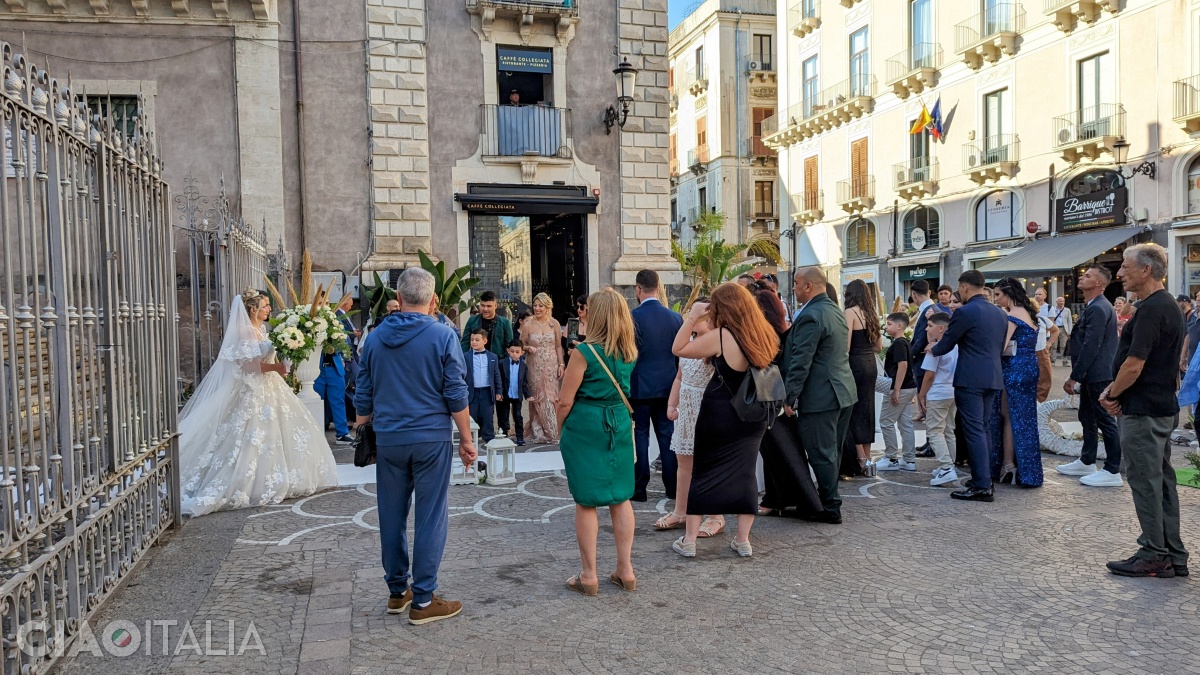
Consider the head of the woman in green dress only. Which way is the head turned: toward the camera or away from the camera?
away from the camera

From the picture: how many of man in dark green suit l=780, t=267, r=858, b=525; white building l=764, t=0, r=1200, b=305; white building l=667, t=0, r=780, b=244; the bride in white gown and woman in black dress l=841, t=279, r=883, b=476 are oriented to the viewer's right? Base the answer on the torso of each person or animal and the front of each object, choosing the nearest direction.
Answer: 1

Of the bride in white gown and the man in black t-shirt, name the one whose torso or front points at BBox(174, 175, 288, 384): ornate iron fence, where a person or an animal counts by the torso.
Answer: the man in black t-shirt

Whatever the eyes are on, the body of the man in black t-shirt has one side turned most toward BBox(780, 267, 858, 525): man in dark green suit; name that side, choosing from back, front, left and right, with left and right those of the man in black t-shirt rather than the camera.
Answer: front

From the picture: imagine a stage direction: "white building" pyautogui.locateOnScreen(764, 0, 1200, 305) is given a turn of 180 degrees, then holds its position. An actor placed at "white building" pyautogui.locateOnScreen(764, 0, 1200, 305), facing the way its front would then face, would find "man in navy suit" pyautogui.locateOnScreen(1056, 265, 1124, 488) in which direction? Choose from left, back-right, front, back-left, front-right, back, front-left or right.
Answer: back-right

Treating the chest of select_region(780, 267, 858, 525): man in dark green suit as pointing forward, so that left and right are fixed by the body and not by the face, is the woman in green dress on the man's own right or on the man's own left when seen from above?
on the man's own left

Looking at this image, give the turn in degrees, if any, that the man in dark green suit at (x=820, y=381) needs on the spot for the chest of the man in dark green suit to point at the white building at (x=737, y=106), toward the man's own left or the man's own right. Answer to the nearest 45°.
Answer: approximately 90° to the man's own right

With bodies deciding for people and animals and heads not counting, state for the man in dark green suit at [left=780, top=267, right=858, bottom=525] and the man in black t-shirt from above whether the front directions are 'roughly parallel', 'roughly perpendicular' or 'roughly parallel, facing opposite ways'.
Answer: roughly parallel

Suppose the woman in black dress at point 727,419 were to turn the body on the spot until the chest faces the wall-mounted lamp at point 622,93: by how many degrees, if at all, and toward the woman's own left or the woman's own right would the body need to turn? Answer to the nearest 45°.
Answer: approximately 45° to the woman's own right

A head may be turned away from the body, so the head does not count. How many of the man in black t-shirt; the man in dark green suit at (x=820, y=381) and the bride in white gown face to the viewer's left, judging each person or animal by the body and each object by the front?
2

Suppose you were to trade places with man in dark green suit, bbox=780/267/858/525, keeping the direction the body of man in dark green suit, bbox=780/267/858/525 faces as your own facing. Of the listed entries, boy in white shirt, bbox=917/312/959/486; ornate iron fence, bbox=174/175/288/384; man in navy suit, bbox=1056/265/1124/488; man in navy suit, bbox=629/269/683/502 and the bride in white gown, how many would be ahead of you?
3

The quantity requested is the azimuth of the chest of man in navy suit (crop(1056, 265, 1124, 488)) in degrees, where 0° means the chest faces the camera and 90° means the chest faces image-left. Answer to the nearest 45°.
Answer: approximately 90°

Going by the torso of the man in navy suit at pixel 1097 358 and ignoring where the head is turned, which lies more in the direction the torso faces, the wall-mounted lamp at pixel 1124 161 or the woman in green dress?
the woman in green dress

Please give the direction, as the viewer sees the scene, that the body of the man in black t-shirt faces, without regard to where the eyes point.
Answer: to the viewer's left
